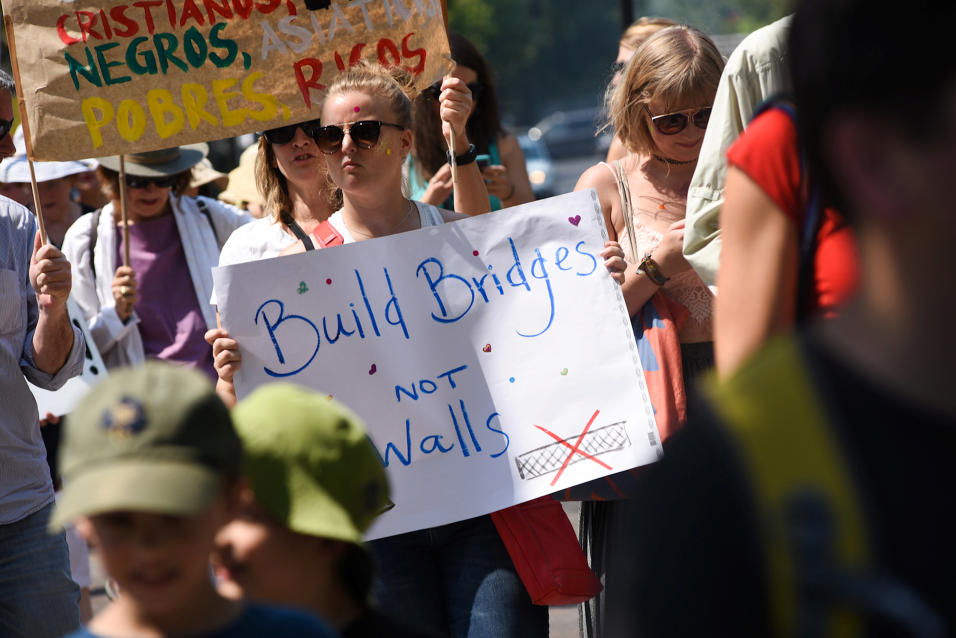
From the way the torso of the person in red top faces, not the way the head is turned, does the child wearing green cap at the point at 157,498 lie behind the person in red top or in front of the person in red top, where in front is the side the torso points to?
behind

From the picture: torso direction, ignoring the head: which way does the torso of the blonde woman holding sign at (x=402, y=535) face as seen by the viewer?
toward the camera

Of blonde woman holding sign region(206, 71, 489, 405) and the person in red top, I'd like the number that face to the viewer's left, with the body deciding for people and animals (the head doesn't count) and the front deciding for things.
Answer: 0

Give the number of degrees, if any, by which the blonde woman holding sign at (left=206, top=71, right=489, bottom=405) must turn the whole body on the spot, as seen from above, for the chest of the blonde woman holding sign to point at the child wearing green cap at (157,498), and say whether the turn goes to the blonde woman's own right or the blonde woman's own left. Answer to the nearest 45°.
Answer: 0° — they already face them

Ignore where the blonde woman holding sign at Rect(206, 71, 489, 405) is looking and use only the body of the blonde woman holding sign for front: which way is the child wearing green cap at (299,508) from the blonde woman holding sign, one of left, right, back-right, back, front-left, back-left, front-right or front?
front

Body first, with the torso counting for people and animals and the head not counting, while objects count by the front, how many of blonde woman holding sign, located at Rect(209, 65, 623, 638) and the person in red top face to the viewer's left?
0

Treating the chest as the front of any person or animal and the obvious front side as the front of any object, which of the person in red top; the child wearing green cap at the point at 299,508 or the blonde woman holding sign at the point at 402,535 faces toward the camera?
the blonde woman holding sign

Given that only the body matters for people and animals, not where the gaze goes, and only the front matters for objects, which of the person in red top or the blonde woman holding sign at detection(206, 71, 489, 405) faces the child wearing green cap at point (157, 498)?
the blonde woman holding sign

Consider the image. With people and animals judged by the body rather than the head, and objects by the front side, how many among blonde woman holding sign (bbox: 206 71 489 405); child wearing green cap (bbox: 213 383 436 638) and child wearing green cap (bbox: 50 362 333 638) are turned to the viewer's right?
0
